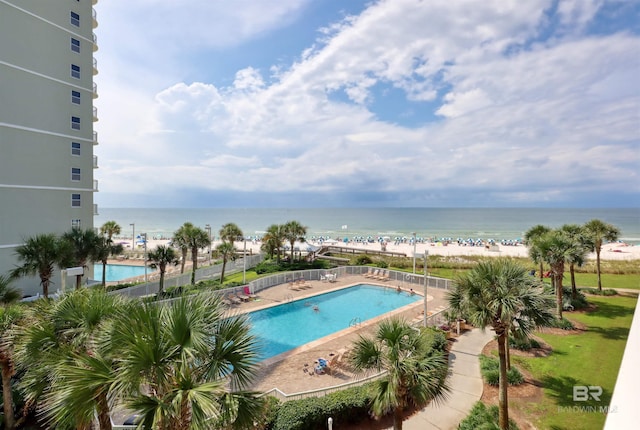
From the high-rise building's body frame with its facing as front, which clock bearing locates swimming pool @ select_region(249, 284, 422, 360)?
The swimming pool is roughly at 3 o'clock from the high-rise building.

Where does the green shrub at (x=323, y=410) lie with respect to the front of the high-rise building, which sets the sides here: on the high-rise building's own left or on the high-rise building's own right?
on the high-rise building's own right

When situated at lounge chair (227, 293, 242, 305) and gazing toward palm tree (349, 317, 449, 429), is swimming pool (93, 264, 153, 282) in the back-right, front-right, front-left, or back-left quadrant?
back-right
